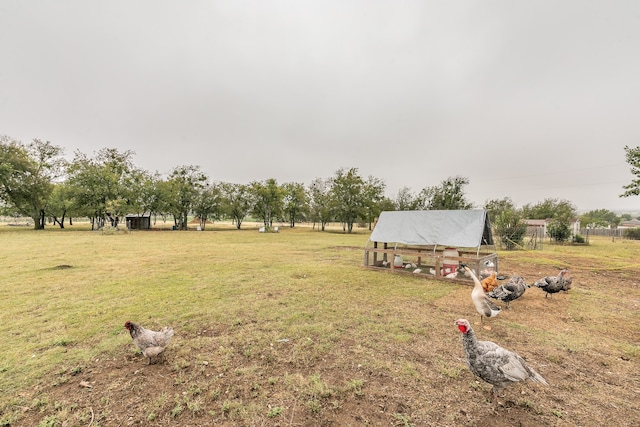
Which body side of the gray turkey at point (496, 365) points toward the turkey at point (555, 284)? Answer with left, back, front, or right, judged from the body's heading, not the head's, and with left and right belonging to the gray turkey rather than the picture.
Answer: right

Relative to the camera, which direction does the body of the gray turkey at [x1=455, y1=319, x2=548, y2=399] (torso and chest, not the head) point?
to the viewer's left

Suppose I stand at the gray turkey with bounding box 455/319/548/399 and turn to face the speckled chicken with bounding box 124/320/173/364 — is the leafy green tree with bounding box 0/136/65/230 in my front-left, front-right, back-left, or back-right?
front-right

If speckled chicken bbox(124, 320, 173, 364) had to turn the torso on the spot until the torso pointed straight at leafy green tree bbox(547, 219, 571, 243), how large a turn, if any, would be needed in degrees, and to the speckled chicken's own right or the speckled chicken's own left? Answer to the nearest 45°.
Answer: approximately 180°

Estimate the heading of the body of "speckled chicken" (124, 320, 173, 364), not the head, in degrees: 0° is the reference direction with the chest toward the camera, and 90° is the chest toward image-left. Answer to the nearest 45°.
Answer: approximately 90°
